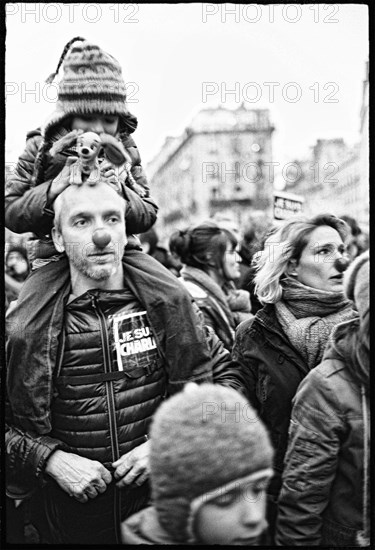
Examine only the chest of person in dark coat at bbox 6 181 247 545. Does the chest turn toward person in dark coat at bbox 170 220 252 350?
no

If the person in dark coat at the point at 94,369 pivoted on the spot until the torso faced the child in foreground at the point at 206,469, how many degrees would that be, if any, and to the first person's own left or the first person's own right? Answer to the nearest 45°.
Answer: approximately 45° to the first person's own left

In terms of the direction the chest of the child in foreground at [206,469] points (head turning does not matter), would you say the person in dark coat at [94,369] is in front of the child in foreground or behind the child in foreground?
behind

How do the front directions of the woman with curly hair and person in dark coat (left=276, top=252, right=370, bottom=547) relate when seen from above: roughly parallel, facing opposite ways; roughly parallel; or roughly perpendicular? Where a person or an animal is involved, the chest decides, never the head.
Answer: roughly parallel

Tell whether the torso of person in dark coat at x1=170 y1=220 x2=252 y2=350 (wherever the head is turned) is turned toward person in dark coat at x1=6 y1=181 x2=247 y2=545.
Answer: no

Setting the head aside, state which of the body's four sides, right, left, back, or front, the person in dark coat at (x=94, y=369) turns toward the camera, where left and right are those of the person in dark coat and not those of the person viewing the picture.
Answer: front

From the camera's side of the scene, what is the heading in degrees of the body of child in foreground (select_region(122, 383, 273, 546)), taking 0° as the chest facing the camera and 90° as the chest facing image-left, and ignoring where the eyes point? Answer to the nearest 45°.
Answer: approximately 315°

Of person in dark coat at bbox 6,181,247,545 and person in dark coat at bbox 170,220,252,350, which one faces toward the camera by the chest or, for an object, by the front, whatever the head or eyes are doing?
person in dark coat at bbox 6,181,247,545

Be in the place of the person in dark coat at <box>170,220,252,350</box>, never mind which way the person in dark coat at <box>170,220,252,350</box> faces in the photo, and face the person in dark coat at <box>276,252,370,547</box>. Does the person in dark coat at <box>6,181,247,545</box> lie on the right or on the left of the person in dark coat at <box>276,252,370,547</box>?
right

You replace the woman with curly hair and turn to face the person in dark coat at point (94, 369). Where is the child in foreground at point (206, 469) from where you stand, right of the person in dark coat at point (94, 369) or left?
left

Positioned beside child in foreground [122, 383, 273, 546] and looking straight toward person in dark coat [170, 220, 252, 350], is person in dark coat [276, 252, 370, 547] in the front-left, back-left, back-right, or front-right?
front-right

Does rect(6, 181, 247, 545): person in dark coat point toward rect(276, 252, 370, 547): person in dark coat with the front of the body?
no
